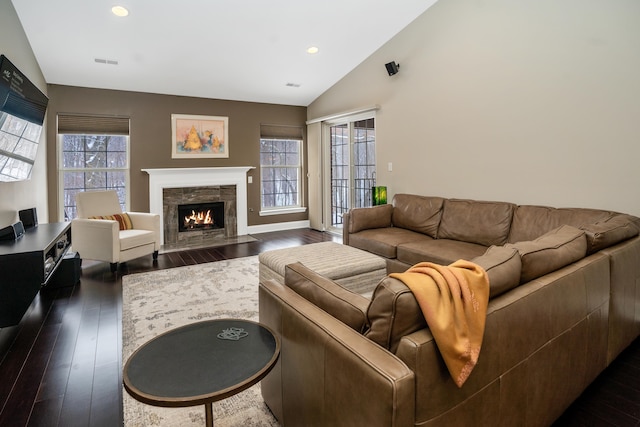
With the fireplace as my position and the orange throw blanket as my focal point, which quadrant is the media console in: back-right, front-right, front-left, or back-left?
front-right

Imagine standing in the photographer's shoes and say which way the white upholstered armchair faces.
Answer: facing the viewer and to the right of the viewer

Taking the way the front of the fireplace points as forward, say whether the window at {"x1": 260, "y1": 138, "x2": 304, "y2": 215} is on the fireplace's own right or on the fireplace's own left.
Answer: on the fireplace's own left

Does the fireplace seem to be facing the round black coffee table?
yes

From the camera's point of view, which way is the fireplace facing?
toward the camera

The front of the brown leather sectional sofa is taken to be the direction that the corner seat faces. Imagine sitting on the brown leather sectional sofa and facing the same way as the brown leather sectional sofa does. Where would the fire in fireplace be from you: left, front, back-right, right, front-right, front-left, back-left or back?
front-right

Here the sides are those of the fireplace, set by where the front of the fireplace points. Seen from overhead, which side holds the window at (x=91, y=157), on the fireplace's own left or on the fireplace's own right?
on the fireplace's own right

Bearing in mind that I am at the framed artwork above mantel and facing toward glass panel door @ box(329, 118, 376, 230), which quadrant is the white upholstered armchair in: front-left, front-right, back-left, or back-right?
back-right

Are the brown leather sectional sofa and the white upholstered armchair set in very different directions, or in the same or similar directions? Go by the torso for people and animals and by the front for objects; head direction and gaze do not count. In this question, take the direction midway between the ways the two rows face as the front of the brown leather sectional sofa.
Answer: very different directions

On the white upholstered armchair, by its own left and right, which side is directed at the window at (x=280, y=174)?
left

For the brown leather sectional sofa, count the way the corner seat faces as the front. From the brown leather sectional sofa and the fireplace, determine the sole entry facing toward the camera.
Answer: the fireplace

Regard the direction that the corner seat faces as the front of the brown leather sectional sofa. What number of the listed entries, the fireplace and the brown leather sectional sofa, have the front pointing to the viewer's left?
1

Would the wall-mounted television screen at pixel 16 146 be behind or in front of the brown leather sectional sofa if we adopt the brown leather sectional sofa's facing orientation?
in front

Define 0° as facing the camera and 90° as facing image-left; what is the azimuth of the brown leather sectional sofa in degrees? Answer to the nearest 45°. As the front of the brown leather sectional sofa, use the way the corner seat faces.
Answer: approximately 90°

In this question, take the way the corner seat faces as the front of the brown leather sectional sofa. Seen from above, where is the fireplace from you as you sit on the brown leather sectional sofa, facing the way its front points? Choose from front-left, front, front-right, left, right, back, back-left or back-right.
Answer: front-right

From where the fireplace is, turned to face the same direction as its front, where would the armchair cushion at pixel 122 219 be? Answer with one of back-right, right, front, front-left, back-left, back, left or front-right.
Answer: front-right

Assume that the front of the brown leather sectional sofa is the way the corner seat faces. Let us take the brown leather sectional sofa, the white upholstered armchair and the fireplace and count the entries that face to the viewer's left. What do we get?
1
